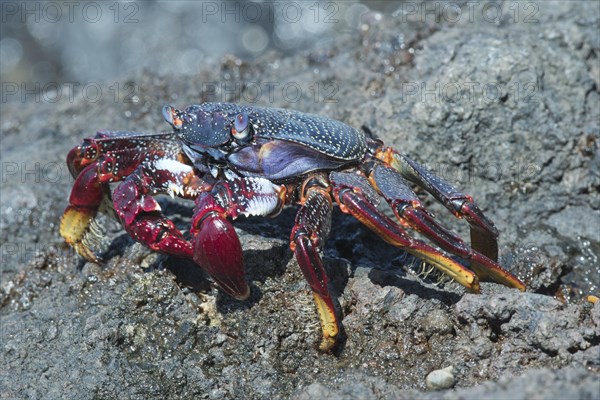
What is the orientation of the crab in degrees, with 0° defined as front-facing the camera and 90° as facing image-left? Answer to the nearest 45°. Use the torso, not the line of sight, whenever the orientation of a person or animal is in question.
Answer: approximately 45°

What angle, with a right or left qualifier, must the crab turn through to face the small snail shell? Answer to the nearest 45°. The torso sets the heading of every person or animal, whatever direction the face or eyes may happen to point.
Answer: approximately 90° to its left
